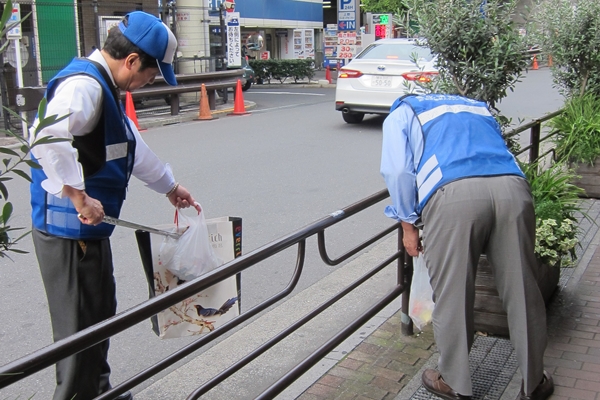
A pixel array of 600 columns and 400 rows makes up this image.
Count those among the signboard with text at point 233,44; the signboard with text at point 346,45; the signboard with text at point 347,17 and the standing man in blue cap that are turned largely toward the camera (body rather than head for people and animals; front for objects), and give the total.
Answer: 3

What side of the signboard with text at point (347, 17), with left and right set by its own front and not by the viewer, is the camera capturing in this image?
front

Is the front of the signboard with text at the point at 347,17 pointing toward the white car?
yes

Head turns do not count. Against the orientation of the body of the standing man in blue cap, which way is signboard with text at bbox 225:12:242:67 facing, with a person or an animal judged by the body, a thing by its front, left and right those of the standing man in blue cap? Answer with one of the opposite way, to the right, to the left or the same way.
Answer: to the right

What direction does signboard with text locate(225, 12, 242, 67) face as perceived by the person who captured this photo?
facing the viewer

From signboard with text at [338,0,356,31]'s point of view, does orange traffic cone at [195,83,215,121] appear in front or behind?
in front

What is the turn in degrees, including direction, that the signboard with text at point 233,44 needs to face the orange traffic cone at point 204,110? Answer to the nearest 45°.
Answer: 0° — it already faces it

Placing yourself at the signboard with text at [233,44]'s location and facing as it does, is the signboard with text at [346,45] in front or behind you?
behind

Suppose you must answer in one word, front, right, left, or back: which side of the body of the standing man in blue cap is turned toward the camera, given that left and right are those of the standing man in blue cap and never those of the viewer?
right

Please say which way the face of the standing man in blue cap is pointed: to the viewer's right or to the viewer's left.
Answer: to the viewer's right

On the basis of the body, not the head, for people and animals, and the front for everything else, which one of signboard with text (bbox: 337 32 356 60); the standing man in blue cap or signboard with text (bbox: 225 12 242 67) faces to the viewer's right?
the standing man in blue cap

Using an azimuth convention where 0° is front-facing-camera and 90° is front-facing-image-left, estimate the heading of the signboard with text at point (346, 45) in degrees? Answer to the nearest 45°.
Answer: approximately 0°

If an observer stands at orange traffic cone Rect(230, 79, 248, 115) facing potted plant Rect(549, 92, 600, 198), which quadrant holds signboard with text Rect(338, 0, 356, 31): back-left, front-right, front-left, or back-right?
back-left

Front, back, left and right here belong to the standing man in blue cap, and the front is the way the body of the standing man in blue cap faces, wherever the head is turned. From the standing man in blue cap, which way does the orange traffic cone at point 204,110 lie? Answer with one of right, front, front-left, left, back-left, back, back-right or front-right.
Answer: left

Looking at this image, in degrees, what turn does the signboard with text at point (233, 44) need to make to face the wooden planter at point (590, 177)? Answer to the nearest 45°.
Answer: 0° — it already faces it

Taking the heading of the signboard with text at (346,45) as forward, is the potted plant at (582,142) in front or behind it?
in front
